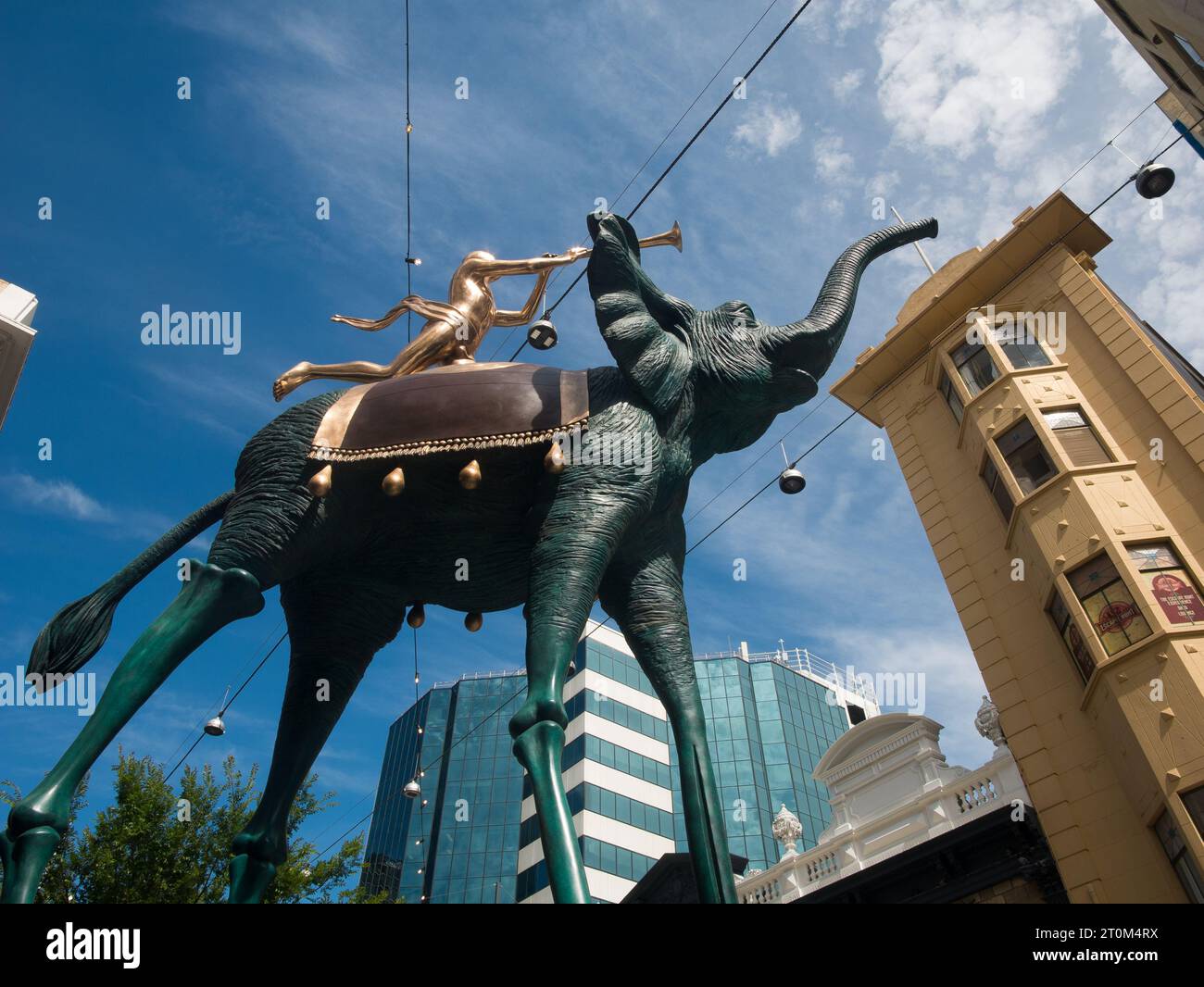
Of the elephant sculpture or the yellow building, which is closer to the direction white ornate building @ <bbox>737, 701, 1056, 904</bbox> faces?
the elephant sculpture

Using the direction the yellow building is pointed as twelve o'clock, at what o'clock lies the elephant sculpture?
The elephant sculpture is roughly at 11 o'clock from the yellow building.

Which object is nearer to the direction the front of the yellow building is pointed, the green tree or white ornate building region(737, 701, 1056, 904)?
the green tree

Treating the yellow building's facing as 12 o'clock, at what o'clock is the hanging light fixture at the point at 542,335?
The hanging light fixture is roughly at 11 o'clock from the yellow building.

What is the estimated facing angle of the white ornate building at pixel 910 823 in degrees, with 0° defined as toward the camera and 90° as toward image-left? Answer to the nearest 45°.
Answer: approximately 45°

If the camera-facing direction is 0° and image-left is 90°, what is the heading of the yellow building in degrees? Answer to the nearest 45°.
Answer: approximately 45°
